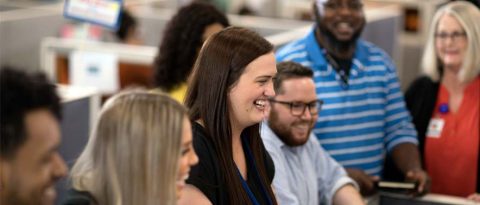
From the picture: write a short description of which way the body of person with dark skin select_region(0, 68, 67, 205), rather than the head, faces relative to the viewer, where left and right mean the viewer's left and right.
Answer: facing to the right of the viewer

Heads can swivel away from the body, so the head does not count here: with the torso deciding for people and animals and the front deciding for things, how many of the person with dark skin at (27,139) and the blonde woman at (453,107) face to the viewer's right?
1

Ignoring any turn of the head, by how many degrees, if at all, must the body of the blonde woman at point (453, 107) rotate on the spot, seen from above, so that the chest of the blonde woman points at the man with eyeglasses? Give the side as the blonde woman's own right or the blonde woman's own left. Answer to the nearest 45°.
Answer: approximately 45° to the blonde woman's own right

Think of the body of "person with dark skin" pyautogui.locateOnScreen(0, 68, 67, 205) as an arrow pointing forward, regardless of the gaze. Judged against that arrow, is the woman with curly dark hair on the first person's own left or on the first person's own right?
on the first person's own left

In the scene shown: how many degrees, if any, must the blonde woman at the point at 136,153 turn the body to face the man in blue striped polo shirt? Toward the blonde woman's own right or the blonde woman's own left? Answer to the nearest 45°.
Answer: approximately 45° to the blonde woman's own left

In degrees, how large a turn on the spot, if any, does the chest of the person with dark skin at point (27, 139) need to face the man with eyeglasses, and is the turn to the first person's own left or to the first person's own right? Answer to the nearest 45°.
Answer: approximately 45° to the first person's own left

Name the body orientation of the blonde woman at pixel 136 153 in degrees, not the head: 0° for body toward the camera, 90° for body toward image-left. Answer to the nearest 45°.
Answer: approximately 270°

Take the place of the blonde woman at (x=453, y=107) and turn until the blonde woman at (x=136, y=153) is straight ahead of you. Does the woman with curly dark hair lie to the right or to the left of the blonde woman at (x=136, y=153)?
right

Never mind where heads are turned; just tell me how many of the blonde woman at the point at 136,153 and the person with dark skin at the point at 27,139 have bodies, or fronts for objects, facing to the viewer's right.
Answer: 2
